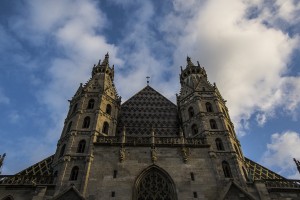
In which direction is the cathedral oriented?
toward the camera
